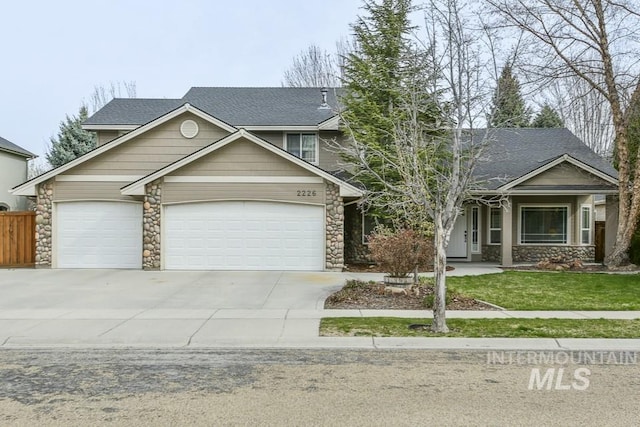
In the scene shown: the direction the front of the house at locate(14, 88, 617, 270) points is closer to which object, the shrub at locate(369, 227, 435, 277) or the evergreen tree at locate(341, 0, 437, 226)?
the shrub

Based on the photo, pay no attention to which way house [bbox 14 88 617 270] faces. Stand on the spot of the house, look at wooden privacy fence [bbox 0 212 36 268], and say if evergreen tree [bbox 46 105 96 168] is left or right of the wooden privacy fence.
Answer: right

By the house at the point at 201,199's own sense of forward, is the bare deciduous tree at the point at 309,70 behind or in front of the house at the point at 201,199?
behind

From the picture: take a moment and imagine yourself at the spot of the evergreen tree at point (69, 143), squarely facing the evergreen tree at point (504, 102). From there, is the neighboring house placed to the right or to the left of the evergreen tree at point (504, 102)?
right

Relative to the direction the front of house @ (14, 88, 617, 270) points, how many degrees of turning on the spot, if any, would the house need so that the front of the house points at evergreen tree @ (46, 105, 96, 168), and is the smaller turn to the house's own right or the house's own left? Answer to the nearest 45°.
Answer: approximately 135° to the house's own right

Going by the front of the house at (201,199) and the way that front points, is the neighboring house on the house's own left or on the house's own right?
on the house's own right

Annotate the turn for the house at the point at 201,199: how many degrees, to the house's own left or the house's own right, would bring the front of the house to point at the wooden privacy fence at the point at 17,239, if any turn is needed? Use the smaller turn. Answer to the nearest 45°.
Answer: approximately 90° to the house's own right

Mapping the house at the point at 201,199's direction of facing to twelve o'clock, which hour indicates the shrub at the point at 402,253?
The shrub is roughly at 10 o'clock from the house.

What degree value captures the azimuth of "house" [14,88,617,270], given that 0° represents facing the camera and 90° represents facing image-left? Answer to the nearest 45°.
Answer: approximately 0°
